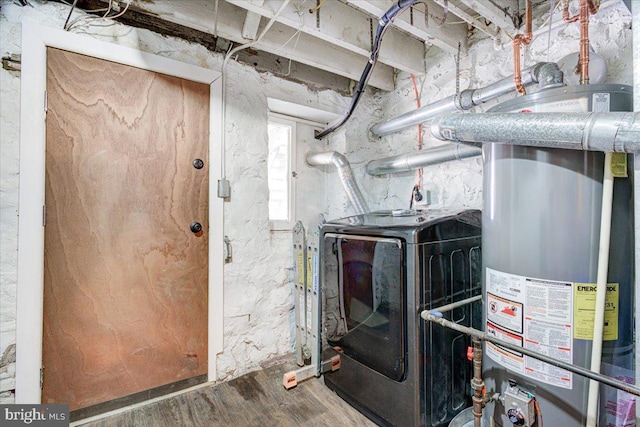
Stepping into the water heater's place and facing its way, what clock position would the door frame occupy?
The door frame is roughly at 2 o'clock from the water heater.

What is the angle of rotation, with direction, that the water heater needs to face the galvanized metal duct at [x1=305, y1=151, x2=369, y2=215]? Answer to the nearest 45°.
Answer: approximately 135° to its right

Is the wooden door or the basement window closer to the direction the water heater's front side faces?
the wooden door

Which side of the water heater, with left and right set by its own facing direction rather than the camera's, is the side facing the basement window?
right

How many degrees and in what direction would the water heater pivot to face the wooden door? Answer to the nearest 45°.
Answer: approximately 90° to its right

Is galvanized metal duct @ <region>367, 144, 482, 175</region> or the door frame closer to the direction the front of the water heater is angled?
the door frame

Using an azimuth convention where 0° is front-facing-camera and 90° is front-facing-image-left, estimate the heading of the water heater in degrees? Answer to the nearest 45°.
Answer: approximately 0°

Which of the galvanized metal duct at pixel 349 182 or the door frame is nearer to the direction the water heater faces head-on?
the door frame
